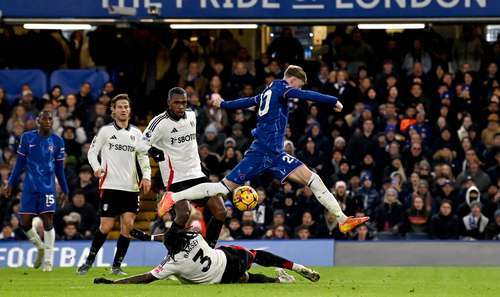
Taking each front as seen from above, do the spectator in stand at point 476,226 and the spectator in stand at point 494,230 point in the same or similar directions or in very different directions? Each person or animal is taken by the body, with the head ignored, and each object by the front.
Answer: same or similar directions

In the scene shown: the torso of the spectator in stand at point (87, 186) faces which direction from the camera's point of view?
toward the camera

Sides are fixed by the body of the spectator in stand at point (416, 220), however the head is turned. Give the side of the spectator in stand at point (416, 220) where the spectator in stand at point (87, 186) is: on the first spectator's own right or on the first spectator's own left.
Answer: on the first spectator's own right

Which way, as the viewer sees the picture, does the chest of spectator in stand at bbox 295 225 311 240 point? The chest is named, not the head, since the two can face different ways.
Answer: toward the camera

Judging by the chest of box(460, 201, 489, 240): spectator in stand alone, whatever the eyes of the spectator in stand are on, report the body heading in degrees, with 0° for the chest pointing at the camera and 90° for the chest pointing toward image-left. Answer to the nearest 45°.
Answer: approximately 0°

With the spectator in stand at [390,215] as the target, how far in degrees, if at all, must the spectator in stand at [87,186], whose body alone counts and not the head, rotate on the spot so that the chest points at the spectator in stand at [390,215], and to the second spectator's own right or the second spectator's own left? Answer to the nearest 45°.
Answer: approximately 90° to the second spectator's own left

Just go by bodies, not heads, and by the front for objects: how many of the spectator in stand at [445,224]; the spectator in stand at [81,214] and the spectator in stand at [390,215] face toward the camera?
3

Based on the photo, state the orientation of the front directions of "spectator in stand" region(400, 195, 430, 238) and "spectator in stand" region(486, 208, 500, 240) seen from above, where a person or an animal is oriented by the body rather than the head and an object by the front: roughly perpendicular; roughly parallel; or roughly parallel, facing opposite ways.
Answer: roughly parallel

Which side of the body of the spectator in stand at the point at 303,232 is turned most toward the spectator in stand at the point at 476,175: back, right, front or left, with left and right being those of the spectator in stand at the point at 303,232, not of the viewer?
left

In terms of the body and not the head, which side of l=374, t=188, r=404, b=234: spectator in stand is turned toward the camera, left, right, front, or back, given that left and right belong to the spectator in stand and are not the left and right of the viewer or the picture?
front

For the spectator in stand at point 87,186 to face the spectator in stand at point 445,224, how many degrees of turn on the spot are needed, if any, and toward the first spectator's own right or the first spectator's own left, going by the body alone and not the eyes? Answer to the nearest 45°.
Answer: approximately 90° to the first spectator's own left
